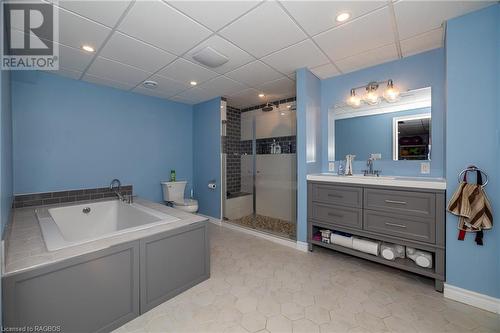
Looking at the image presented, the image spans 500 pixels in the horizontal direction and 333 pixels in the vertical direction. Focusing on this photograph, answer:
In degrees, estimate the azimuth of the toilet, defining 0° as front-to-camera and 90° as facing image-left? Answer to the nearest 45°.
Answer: approximately 315°

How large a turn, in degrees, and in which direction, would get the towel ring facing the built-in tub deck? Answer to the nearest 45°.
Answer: approximately 45° to its right

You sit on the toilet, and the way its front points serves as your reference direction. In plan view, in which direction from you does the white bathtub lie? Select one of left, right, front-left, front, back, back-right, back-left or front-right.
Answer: right

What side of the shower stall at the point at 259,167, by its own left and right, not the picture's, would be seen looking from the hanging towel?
left

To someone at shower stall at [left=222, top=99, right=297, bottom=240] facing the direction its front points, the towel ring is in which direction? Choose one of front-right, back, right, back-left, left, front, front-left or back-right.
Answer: left

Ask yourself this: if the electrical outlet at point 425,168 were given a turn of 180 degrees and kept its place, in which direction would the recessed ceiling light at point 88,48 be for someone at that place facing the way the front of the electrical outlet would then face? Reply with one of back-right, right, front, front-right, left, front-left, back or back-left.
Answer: back-left

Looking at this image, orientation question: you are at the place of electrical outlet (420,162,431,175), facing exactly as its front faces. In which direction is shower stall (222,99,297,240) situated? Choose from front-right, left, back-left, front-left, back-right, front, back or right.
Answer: right

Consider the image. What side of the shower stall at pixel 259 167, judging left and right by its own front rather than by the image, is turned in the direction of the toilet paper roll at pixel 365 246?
left
